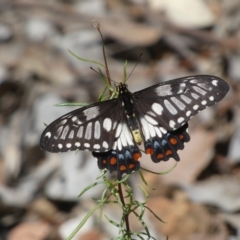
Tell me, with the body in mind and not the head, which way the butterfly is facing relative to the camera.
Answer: away from the camera
